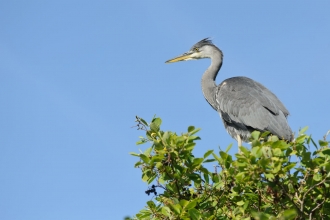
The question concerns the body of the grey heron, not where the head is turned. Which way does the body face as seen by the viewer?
to the viewer's left
